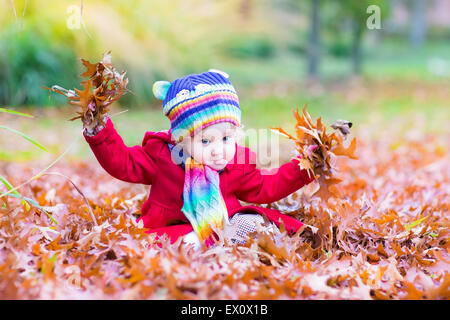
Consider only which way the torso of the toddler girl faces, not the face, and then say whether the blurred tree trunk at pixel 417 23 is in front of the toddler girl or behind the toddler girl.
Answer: behind

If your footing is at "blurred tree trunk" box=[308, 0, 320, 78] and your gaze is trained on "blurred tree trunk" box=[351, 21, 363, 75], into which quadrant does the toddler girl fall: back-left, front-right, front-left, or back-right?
back-right

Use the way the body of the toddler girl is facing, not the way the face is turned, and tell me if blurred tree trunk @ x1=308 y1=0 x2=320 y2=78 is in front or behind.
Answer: behind

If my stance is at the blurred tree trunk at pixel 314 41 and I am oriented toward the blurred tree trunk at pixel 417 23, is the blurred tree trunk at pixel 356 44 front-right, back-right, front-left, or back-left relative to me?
front-right

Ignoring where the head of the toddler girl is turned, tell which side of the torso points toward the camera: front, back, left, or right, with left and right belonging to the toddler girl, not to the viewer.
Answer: front

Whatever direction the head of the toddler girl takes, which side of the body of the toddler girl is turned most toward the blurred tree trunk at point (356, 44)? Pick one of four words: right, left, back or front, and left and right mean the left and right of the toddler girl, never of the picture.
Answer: back
